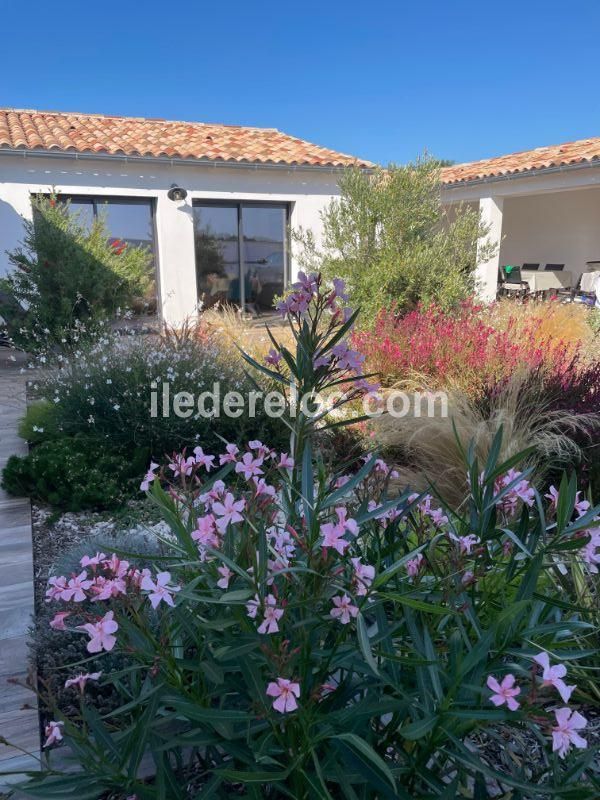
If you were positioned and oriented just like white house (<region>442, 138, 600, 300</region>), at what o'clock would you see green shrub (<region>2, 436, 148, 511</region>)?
The green shrub is roughly at 11 o'clock from the white house.

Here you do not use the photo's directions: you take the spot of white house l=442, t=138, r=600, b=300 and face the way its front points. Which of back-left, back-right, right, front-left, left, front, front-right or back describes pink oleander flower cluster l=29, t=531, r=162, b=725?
front-left

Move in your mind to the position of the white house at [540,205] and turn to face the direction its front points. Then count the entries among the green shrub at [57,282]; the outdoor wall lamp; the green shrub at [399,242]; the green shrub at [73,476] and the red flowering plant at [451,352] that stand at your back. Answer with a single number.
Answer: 0

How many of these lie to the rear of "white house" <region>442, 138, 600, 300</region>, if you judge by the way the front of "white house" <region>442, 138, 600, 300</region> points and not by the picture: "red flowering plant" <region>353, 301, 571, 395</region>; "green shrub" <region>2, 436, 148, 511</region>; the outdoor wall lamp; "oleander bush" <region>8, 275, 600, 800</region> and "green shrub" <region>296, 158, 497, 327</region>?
0

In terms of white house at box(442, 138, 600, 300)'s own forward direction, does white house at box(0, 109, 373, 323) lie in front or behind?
in front

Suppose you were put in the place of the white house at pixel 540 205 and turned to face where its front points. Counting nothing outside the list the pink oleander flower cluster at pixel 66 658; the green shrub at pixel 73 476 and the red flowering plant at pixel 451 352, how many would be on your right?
0

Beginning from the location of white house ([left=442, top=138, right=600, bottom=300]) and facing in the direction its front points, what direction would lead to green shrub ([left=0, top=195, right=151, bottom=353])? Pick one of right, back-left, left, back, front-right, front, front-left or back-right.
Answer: front

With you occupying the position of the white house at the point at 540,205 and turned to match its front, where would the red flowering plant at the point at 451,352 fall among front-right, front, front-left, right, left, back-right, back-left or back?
front-left

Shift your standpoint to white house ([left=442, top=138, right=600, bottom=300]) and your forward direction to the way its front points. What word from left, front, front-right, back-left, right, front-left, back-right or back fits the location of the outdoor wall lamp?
front

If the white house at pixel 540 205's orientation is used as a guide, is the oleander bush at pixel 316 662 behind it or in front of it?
in front

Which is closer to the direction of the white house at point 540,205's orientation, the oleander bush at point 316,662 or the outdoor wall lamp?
the outdoor wall lamp

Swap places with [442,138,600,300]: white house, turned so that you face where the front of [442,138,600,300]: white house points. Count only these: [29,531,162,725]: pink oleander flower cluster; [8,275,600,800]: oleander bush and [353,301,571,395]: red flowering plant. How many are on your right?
0
